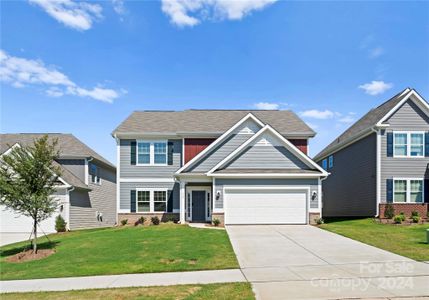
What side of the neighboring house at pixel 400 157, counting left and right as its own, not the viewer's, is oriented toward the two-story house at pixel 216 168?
right

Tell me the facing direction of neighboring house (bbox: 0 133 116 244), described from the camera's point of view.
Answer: facing the viewer

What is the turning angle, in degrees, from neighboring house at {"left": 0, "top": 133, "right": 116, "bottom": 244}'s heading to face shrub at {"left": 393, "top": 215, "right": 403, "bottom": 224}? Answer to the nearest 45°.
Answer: approximately 45° to its left

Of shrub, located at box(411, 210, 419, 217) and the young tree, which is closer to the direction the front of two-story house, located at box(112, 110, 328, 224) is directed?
the young tree

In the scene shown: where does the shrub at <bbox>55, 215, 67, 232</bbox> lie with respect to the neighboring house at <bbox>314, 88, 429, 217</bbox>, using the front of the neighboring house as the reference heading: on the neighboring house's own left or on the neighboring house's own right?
on the neighboring house's own right

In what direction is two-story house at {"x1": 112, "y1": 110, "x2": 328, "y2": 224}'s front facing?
toward the camera

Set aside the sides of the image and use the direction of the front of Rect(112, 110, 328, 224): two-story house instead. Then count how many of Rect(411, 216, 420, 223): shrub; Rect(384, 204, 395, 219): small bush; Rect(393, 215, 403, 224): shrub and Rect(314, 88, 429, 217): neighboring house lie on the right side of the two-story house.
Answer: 0

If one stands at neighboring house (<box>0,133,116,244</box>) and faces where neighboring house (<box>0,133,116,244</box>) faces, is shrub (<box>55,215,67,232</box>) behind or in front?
in front

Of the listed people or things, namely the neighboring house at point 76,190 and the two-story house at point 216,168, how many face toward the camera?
2

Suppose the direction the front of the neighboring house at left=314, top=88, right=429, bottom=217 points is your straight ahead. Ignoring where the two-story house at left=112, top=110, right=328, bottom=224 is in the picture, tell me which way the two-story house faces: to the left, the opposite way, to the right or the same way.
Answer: the same way

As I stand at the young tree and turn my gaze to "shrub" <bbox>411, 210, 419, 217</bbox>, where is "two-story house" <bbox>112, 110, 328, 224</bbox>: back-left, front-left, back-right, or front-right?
front-left

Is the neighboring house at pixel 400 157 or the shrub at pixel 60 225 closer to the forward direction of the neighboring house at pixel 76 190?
the shrub

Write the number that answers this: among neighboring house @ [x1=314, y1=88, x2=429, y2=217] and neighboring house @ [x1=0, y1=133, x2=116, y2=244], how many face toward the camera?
2

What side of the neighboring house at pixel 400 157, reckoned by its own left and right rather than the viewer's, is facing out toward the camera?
front
